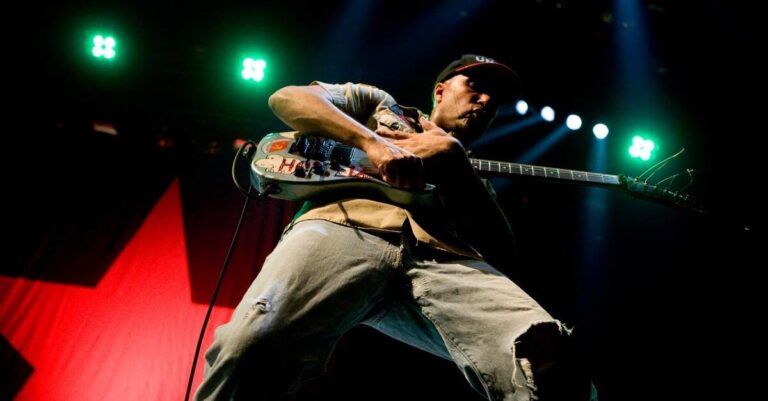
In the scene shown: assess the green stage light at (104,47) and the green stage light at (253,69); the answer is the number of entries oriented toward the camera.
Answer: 2

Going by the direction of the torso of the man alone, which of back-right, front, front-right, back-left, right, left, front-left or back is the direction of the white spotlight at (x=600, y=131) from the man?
back-left

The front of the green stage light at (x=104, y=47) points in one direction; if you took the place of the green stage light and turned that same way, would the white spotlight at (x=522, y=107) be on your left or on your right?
on your left

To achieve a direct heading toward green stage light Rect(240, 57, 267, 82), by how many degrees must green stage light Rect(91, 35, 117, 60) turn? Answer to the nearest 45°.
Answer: approximately 45° to its left

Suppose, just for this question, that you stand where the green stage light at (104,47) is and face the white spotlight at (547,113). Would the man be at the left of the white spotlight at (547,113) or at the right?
right

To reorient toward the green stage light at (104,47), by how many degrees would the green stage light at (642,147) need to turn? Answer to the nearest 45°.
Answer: approximately 45° to its right

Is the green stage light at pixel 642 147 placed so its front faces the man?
yes

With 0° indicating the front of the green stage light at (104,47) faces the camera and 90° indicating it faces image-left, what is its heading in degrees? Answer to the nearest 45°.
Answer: approximately 0°

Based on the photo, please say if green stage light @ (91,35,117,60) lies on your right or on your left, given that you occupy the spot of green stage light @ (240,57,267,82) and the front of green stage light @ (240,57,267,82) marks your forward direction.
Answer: on your right

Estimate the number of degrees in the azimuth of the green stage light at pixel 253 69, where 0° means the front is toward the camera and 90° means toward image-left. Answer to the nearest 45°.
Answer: approximately 0°
